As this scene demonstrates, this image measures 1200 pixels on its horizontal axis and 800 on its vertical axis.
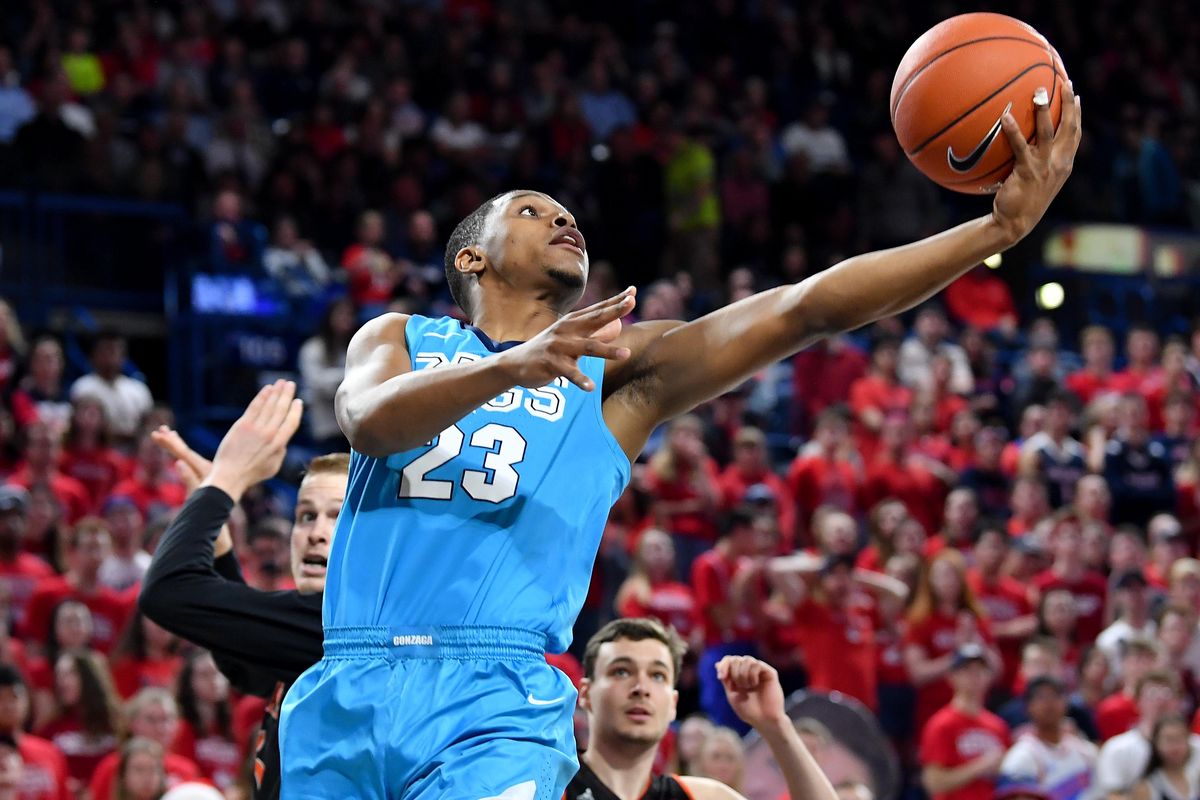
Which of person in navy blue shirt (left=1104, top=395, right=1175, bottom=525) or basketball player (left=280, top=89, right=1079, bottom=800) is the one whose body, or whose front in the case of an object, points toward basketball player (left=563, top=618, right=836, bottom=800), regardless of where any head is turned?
the person in navy blue shirt

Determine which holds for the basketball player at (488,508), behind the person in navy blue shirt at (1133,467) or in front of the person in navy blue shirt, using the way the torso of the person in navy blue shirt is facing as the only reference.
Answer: in front

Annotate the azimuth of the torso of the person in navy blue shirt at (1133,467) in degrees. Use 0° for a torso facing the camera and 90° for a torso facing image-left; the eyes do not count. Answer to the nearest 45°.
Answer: approximately 0°

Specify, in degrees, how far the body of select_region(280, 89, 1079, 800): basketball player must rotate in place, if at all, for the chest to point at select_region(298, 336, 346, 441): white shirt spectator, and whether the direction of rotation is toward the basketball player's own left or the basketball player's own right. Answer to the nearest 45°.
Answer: approximately 180°

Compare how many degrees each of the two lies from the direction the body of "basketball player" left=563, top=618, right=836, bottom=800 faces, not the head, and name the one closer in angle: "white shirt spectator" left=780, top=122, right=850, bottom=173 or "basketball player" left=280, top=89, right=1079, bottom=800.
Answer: the basketball player

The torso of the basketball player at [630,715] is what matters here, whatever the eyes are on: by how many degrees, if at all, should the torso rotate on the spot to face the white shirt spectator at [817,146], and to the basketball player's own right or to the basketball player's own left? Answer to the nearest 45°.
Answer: approximately 180°
